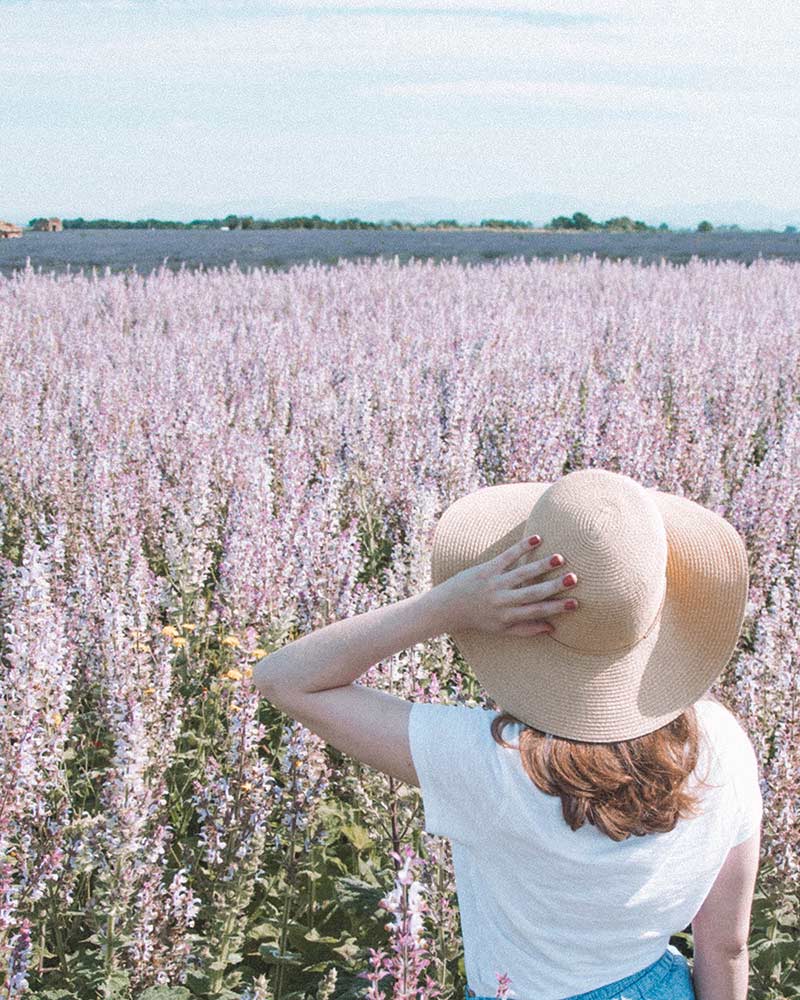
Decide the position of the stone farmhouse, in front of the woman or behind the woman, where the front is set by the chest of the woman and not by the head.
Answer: in front

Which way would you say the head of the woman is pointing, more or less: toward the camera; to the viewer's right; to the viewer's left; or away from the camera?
away from the camera

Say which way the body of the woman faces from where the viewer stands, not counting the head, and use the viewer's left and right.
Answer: facing away from the viewer
